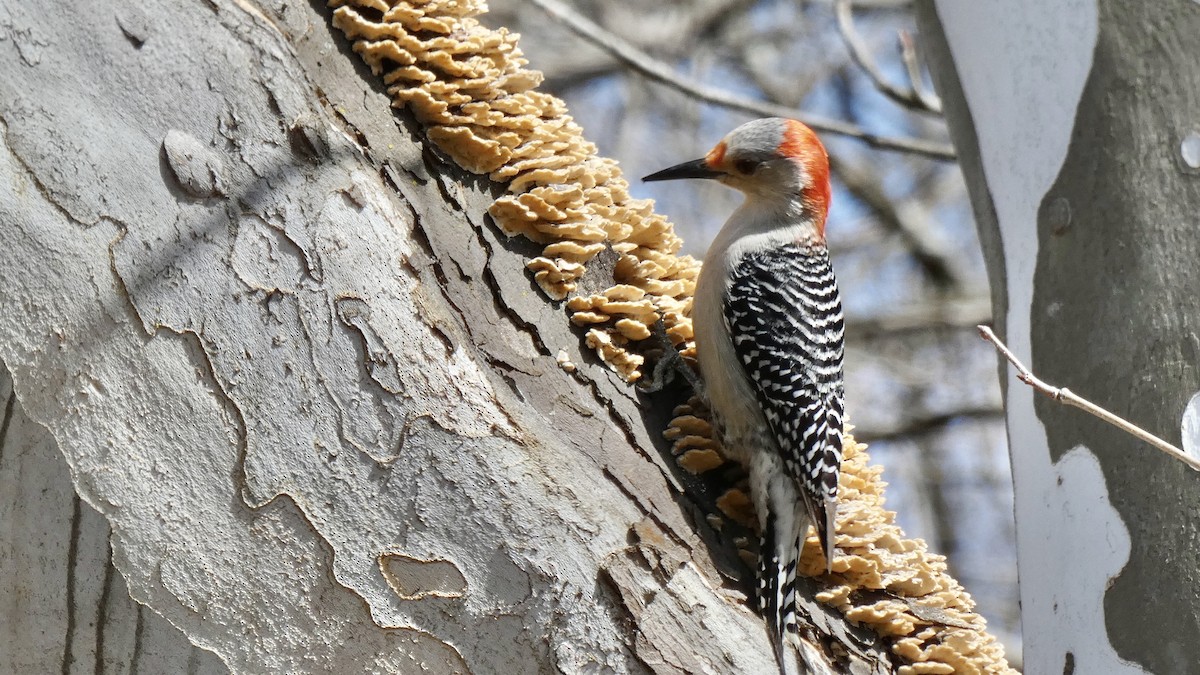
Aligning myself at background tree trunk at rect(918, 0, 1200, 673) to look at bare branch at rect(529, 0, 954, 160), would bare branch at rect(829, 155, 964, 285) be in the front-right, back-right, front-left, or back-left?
front-right

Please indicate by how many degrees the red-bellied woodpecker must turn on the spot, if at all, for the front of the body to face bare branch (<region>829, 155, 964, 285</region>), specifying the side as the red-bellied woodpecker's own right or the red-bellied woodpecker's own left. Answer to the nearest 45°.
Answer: approximately 90° to the red-bellied woodpecker's own right

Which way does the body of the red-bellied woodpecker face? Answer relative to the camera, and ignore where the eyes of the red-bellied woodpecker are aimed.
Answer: to the viewer's left
